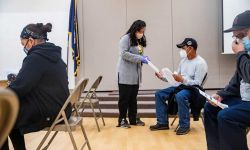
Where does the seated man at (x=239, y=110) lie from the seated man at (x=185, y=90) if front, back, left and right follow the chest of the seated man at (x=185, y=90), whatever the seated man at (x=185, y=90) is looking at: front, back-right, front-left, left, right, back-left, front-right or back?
front-left

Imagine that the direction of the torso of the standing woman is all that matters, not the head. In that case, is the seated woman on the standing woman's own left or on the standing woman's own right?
on the standing woman's own right

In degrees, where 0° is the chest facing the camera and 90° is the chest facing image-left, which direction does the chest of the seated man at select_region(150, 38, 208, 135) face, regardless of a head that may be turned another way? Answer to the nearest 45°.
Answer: approximately 45°

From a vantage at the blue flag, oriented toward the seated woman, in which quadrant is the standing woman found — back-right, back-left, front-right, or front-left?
front-left

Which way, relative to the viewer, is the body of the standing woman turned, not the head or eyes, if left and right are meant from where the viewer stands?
facing the viewer and to the right of the viewer

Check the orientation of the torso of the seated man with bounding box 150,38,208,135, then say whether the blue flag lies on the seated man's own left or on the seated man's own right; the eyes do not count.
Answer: on the seated man's own right

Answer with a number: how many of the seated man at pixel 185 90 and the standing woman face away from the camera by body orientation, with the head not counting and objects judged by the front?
0

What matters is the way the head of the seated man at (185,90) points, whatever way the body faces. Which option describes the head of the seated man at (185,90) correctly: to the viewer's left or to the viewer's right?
to the viewer's left

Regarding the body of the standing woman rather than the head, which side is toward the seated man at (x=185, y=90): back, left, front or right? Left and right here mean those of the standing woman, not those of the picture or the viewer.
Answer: front

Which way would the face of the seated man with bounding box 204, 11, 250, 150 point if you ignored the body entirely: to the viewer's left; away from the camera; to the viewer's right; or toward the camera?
to the viewer's left
